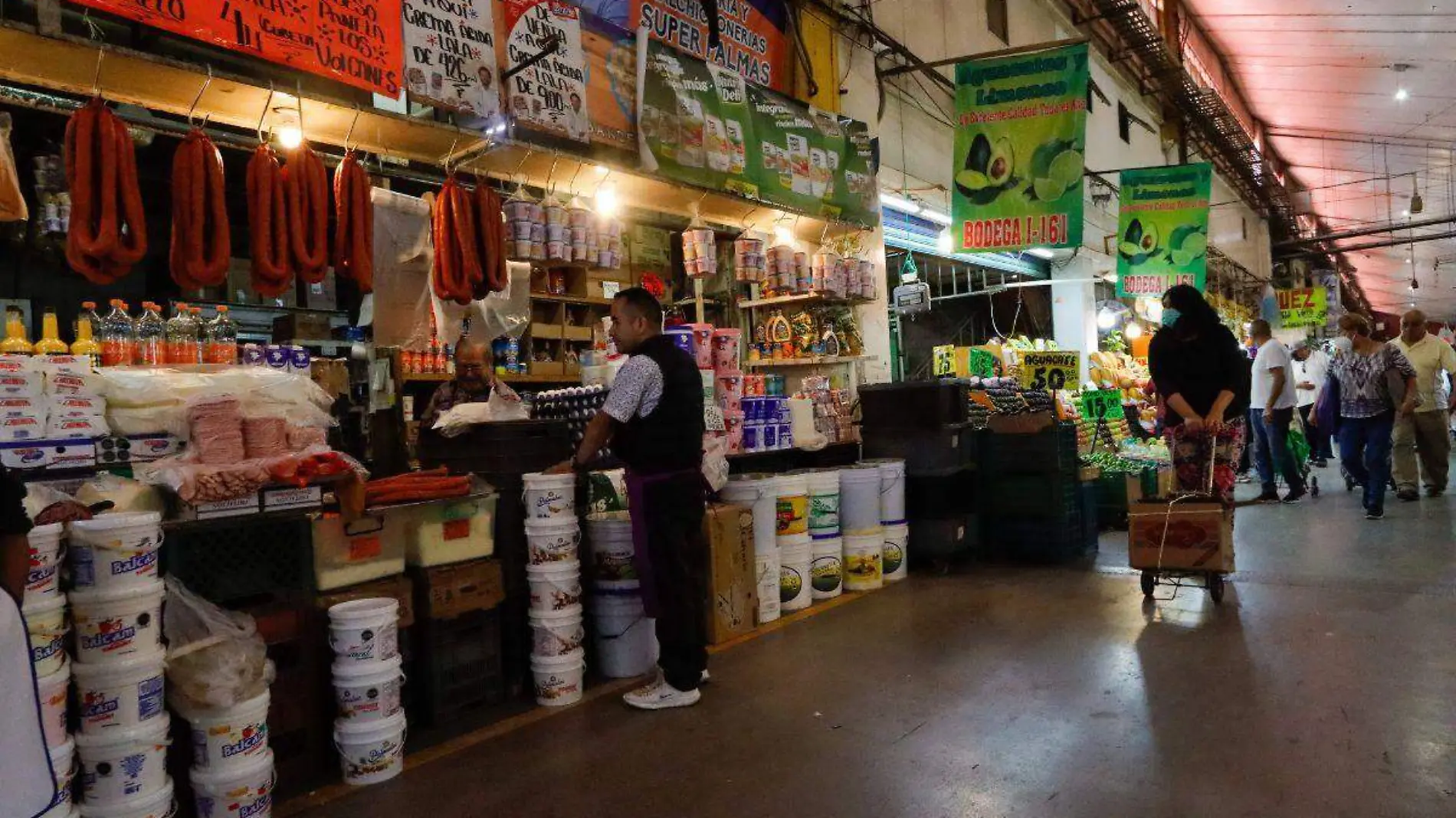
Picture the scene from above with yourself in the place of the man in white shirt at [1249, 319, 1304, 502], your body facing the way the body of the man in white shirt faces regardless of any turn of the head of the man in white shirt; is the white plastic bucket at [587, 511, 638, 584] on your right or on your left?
on your left

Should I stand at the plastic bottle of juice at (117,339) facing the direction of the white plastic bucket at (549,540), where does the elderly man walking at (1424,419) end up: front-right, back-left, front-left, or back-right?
front-left

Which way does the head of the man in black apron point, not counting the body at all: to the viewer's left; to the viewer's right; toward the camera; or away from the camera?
to the viewer's left

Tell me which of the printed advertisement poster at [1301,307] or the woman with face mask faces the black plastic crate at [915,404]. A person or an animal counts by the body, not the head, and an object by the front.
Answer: the printed advertisement poster

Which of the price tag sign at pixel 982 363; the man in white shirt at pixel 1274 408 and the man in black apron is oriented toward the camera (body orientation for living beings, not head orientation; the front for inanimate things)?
the price tag sign

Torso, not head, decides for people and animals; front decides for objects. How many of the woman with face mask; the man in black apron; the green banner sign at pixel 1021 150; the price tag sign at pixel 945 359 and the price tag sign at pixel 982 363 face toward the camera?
4

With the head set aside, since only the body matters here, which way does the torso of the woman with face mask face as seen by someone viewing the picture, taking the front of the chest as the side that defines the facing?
toward the camera

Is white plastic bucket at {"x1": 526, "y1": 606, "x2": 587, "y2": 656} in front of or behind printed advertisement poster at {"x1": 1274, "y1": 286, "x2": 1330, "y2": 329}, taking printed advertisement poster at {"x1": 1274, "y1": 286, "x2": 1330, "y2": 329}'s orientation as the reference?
in front

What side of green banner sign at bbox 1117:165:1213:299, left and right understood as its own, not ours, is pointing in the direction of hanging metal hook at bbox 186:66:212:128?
front

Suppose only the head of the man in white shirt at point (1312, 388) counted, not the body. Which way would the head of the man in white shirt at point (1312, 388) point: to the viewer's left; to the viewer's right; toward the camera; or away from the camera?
toward the camera

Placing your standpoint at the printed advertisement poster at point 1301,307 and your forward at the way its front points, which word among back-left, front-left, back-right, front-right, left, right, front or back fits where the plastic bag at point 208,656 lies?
front

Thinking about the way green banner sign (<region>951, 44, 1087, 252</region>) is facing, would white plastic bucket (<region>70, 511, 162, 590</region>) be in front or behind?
in front

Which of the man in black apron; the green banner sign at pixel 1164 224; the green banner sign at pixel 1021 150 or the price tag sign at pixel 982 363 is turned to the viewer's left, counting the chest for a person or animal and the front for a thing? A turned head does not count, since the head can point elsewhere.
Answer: the man in black apron

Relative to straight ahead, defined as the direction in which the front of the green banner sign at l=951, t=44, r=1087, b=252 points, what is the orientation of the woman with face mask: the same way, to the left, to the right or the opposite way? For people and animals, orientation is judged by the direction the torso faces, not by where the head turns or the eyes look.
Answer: the same way

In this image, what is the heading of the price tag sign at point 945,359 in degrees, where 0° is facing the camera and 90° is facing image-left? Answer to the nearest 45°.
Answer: approximately 0°

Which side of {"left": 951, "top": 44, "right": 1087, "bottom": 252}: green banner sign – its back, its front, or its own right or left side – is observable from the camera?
front
